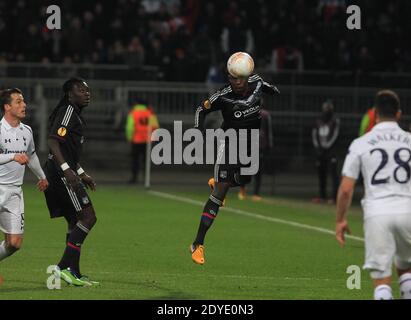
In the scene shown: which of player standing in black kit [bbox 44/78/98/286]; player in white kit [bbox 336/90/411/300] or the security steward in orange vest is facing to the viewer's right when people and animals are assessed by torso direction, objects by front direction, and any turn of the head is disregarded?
player standing in black kit [bbox 44/78/98/286]

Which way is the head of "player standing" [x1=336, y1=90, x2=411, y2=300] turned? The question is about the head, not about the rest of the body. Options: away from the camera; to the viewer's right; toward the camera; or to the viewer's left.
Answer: away from the camera

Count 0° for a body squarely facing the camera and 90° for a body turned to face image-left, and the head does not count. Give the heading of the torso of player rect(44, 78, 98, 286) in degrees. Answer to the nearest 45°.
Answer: approximately 270°

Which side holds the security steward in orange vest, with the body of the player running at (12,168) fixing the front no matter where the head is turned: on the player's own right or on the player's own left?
on the player's own left

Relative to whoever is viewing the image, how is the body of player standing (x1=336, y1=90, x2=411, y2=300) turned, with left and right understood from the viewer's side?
facing away from the viewer

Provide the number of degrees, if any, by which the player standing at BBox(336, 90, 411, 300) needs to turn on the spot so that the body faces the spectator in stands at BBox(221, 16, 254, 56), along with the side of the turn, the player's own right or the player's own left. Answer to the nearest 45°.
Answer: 0° — they already face them
